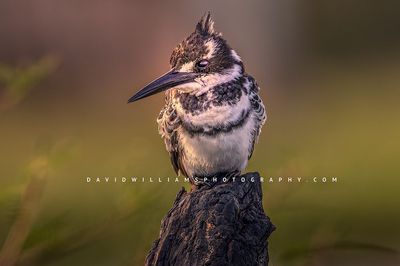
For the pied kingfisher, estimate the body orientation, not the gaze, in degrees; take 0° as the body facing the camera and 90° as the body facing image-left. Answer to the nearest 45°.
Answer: approximately 0°
